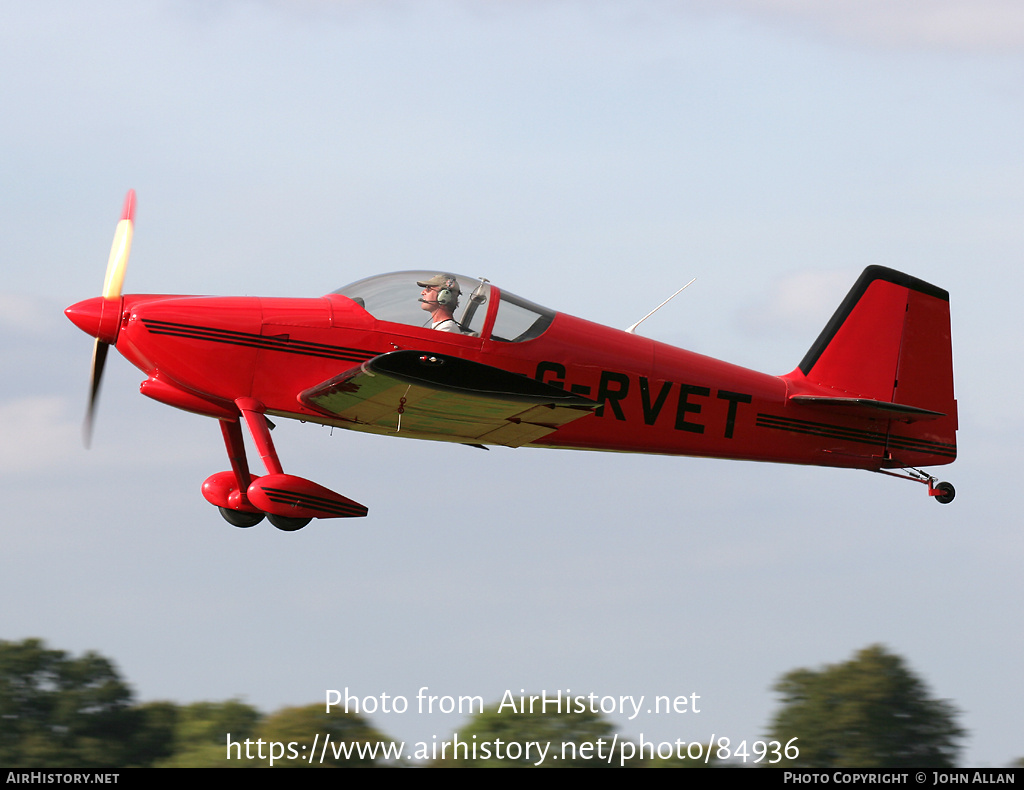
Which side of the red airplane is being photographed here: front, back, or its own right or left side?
left

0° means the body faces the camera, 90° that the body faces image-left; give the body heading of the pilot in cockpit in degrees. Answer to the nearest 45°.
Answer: approximately 90°

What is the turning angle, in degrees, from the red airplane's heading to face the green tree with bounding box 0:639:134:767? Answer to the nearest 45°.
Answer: approximately 45° to its right

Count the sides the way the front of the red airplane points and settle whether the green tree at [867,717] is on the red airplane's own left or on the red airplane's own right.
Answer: on the red airplane's own right

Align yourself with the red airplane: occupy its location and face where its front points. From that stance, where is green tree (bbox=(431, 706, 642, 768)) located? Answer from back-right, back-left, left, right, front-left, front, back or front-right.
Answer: right

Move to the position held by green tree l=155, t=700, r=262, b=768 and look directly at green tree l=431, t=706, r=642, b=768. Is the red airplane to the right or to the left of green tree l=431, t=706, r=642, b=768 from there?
right

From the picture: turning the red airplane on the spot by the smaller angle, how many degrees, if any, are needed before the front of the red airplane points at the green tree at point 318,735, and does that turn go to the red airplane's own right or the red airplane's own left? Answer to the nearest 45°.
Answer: approximately 90° to the red airplane's own right

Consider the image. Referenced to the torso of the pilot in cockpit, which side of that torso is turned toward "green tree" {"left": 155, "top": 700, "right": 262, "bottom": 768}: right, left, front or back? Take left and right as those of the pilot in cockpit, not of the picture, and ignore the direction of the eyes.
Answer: right

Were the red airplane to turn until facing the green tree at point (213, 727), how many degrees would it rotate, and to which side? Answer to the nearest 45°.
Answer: approximately 90° to its right

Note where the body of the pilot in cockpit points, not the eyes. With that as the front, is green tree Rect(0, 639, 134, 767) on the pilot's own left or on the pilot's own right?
on the pilot's own right

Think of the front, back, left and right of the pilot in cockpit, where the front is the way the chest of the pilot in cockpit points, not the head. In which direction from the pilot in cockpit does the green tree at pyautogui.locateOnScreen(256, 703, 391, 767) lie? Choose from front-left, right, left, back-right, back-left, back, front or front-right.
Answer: right
